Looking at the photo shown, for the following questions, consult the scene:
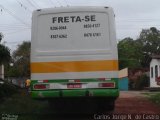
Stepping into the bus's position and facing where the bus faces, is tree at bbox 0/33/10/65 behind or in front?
in front

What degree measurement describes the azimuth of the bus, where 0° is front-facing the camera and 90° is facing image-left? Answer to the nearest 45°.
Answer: approximately 180°
